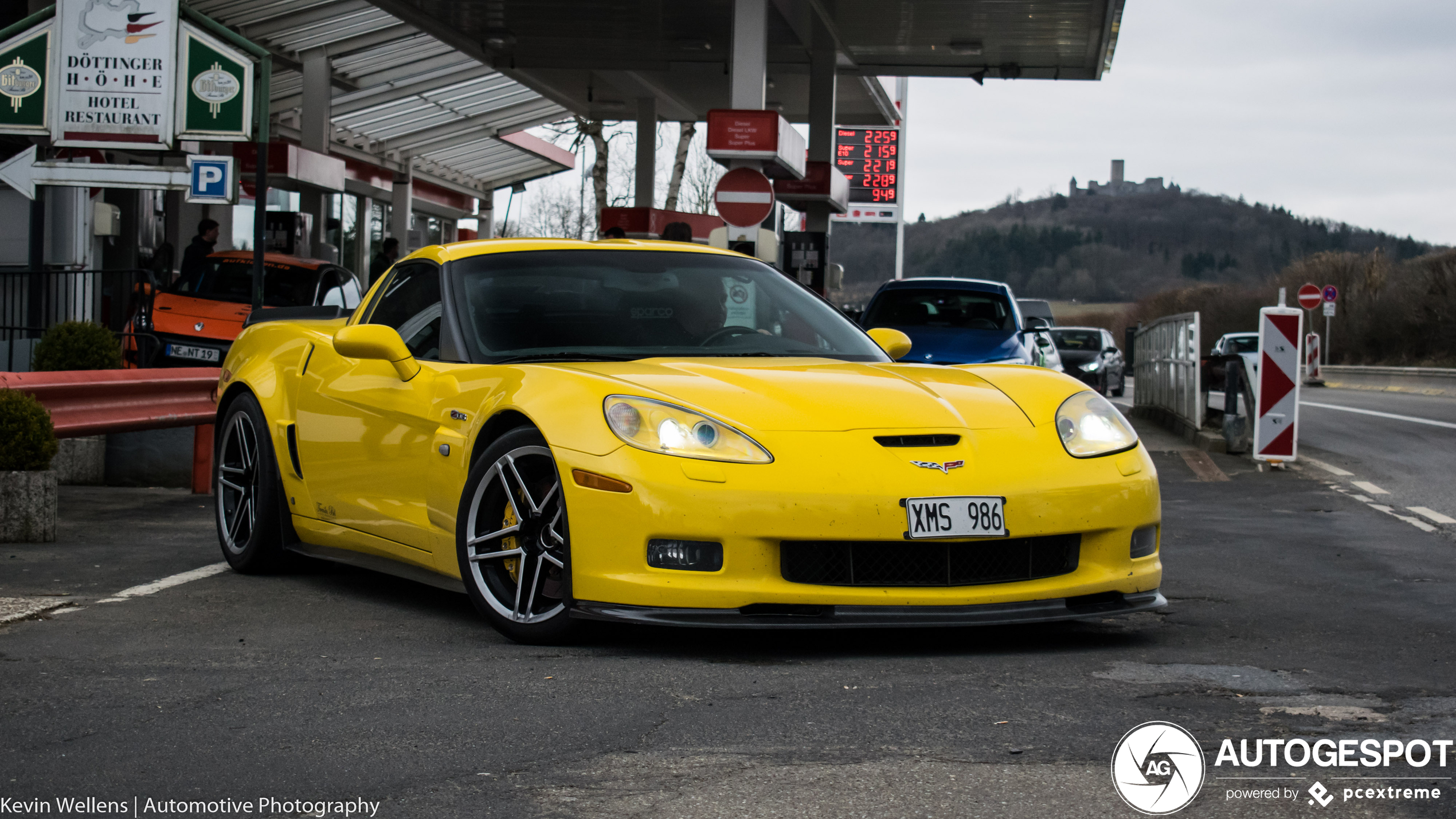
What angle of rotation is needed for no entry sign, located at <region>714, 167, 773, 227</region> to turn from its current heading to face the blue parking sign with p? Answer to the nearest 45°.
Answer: approximately 45° to its right

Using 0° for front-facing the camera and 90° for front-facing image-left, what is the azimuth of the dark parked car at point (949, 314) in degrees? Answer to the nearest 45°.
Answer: approximately 0°

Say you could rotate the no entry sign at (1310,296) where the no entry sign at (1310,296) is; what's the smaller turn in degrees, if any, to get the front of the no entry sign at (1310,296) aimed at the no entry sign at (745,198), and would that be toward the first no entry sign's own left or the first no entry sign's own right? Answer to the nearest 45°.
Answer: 0° — it already faces it

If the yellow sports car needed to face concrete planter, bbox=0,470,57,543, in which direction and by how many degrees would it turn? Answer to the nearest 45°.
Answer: approximately 180°

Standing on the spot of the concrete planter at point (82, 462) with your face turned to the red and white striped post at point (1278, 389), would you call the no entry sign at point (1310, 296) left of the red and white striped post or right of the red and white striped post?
left

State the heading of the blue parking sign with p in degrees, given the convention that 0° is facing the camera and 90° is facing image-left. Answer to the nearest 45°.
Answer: approximately 0°

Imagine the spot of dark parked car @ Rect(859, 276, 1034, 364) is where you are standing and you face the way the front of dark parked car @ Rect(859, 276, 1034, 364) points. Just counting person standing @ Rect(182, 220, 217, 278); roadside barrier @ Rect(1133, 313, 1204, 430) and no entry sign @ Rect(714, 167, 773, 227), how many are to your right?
2

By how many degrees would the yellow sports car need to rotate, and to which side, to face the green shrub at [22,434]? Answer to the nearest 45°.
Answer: approximately 180°
